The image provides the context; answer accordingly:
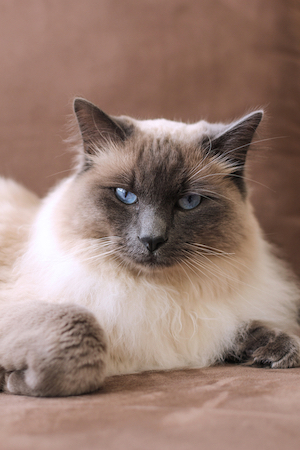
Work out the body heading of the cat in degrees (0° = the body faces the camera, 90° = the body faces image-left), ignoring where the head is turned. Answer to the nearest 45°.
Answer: approximately 315°
